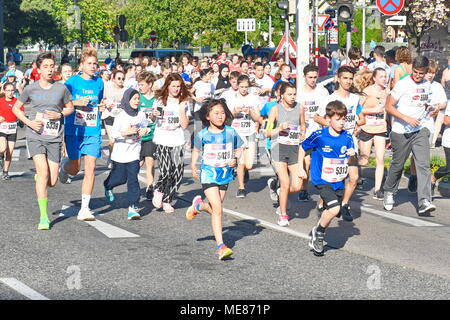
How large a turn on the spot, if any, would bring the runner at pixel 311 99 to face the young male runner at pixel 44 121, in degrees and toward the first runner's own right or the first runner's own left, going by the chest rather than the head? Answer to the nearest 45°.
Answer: approximately 45° to the first runner's own right

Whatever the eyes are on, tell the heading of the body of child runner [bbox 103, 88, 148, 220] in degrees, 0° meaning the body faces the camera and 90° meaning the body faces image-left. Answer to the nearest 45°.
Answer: approximately 315°

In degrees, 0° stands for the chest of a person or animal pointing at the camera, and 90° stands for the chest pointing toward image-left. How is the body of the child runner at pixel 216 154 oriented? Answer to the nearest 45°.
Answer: approximately 315°

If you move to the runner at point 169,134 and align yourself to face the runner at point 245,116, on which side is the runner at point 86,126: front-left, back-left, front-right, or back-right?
back-left

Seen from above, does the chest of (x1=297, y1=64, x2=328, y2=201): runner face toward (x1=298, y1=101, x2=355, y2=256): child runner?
yes

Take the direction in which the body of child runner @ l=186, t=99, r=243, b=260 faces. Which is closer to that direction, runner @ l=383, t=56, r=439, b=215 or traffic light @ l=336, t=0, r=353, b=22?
the runner

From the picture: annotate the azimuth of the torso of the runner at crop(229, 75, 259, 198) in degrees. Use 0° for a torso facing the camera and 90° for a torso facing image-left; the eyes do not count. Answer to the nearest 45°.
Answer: approximately 0°

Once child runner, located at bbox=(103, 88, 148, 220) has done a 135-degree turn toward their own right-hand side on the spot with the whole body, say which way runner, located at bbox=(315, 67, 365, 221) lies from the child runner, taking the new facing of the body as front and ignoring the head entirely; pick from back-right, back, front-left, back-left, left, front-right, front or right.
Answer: back

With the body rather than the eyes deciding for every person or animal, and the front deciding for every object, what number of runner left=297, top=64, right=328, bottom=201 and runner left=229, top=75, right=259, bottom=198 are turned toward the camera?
2

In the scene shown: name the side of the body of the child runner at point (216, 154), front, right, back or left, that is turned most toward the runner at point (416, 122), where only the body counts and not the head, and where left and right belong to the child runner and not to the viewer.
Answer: left
